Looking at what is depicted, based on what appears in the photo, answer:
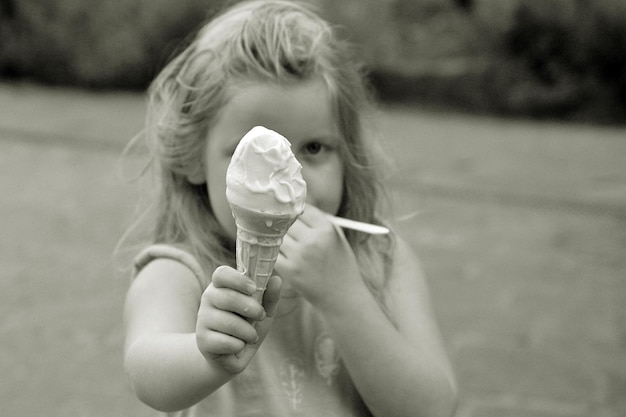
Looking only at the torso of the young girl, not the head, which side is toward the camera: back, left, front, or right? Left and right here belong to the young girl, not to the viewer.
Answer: front
